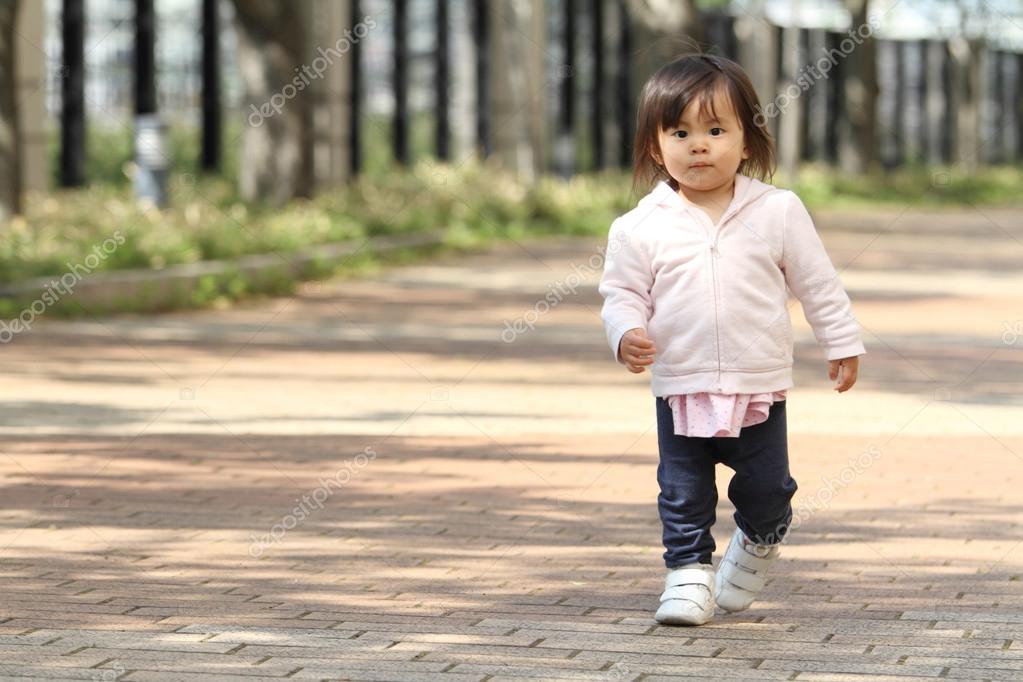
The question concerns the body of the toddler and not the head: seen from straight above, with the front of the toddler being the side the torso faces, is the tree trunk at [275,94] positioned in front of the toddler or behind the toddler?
behind

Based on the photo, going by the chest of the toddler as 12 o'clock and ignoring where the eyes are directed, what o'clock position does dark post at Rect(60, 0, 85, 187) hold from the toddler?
The dark post is roughly at 5 o'clock from the toddler.

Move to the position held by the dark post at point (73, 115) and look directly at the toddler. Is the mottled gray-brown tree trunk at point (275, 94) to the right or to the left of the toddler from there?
left

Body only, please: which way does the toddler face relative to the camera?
toward the camera

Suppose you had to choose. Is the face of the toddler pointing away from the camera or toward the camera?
toward the camera

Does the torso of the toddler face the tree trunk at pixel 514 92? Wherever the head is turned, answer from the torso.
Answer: no

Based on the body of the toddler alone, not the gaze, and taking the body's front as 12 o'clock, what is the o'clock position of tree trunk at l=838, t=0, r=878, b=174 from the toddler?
The tree trunk is roughly at 6 o'clock from the toddler.

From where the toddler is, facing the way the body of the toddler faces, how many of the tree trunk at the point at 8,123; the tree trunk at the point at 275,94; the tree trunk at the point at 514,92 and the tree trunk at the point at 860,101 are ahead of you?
0

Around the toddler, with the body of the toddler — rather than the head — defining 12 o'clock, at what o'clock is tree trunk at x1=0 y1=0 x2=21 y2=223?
The tree trunk is roughly at 5 o'clock from the toddler.

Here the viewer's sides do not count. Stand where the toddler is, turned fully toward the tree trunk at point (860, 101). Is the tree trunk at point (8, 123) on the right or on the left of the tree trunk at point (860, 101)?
left
